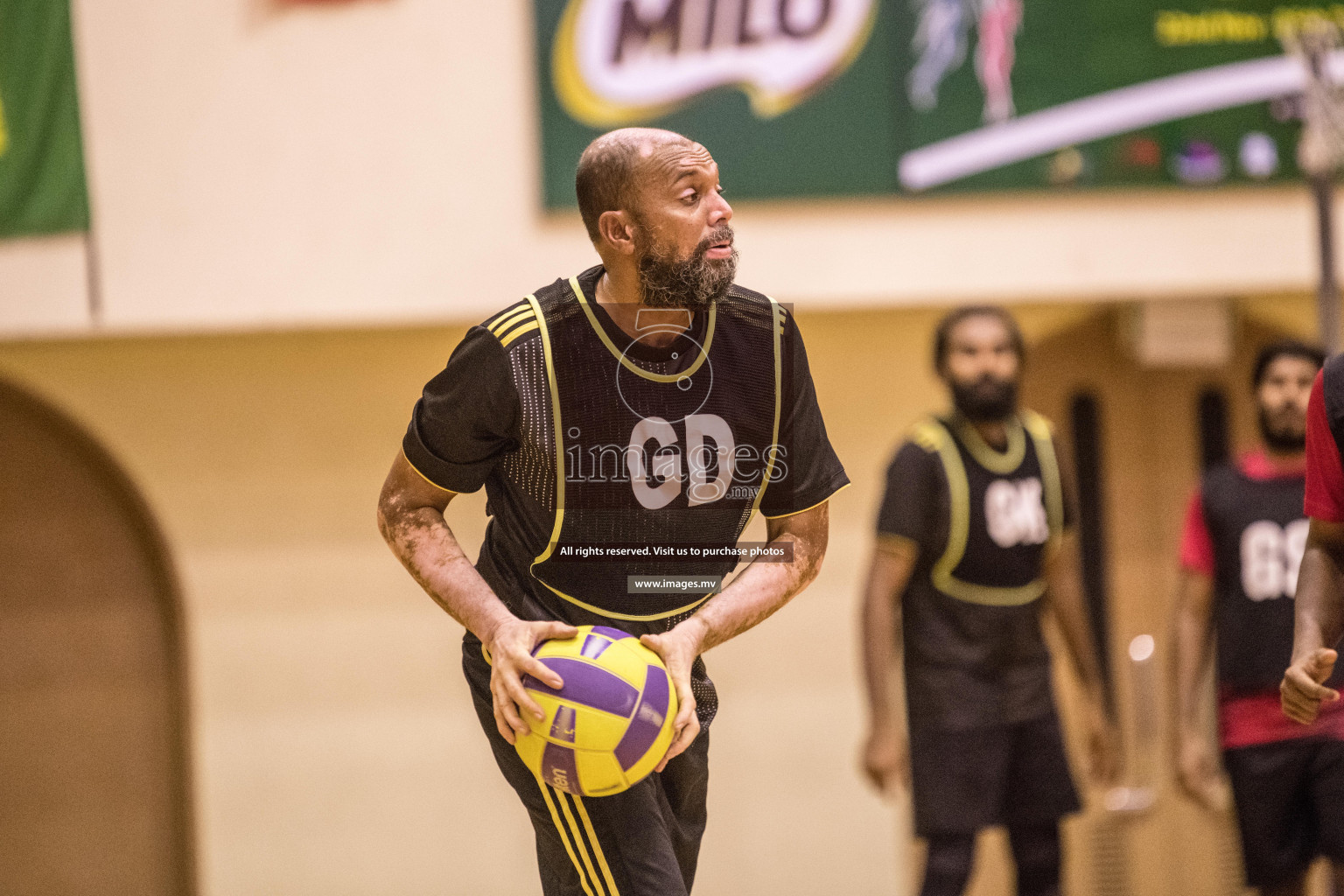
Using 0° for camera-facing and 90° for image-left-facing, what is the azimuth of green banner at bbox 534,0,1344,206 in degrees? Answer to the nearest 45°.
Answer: approximately 0°

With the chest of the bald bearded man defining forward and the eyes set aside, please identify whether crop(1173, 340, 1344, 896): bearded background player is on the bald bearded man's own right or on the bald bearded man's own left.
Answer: on the bald bearded man's own left

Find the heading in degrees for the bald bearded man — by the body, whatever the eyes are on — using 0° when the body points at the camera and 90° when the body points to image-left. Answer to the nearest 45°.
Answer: approximately 315°

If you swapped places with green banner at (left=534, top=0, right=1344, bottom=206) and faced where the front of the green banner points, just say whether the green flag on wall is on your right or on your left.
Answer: on your right

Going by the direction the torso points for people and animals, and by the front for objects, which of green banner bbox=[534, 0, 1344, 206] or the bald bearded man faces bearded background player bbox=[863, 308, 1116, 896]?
the green banner

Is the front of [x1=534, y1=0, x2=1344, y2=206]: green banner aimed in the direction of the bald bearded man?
yes

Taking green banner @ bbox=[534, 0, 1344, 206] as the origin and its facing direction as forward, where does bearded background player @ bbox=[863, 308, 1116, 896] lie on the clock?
The bearded background player is roughly at 12 o'clock from the green banner.

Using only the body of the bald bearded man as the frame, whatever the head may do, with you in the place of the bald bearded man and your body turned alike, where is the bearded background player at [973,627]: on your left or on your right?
on your left

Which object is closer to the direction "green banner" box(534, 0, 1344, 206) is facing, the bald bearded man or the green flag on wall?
the bald bearded man

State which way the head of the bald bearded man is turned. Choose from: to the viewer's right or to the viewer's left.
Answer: to the viewer's right

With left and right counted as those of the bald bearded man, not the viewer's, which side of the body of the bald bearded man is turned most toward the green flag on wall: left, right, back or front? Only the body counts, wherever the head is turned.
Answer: back
